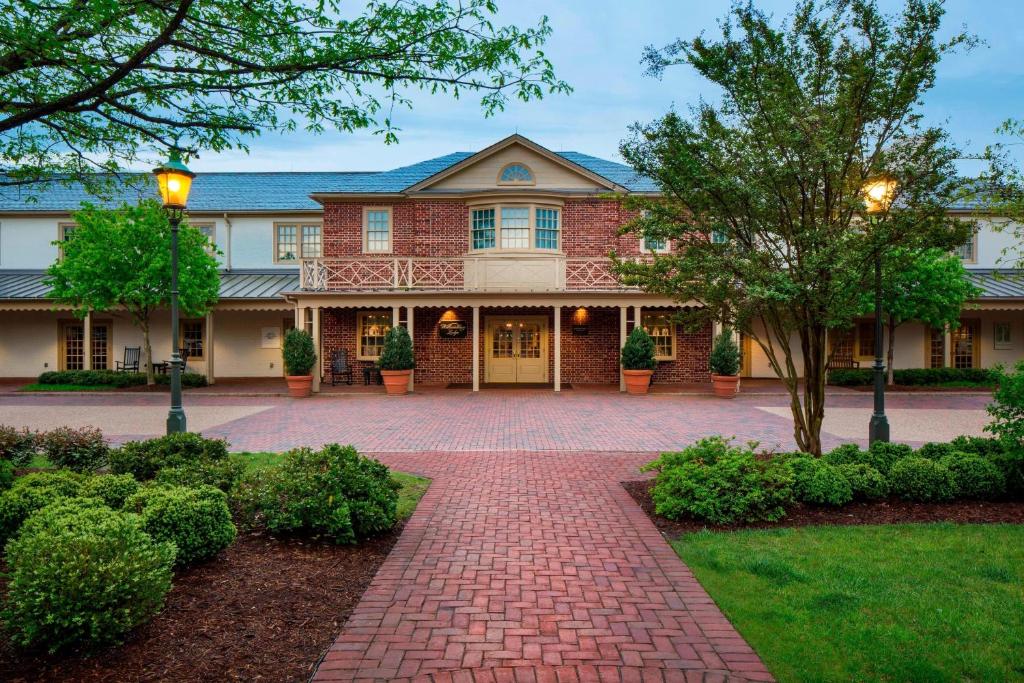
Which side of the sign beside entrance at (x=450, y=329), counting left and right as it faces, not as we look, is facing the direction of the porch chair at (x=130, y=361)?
right

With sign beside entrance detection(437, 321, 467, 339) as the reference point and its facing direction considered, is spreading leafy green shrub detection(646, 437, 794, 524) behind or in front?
in front

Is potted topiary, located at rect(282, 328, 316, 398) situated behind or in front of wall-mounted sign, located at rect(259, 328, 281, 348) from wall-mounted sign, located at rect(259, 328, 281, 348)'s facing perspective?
in front

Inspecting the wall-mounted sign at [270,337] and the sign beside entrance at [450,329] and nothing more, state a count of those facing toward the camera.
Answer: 2

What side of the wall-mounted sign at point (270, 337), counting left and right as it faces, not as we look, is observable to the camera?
front

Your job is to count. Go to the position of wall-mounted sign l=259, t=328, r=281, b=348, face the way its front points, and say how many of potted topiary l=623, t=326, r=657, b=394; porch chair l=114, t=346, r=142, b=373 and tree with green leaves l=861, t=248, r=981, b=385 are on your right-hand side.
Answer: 1

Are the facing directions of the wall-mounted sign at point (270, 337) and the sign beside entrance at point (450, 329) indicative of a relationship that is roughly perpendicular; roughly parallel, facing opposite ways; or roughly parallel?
roughly parallel

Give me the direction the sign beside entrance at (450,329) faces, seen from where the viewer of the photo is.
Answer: facing the viewer

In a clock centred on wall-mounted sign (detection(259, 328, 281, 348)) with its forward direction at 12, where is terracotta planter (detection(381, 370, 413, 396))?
The terracotta planter is roughly at 11 o'clock from the wall-mounted sign.

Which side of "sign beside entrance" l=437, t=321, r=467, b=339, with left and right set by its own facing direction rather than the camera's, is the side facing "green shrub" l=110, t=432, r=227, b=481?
front

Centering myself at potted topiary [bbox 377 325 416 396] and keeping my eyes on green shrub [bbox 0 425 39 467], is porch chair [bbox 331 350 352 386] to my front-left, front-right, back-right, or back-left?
back-right

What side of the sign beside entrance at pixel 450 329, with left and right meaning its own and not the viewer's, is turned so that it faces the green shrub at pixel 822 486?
front

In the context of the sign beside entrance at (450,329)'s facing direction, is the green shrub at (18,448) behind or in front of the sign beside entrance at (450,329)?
in front
